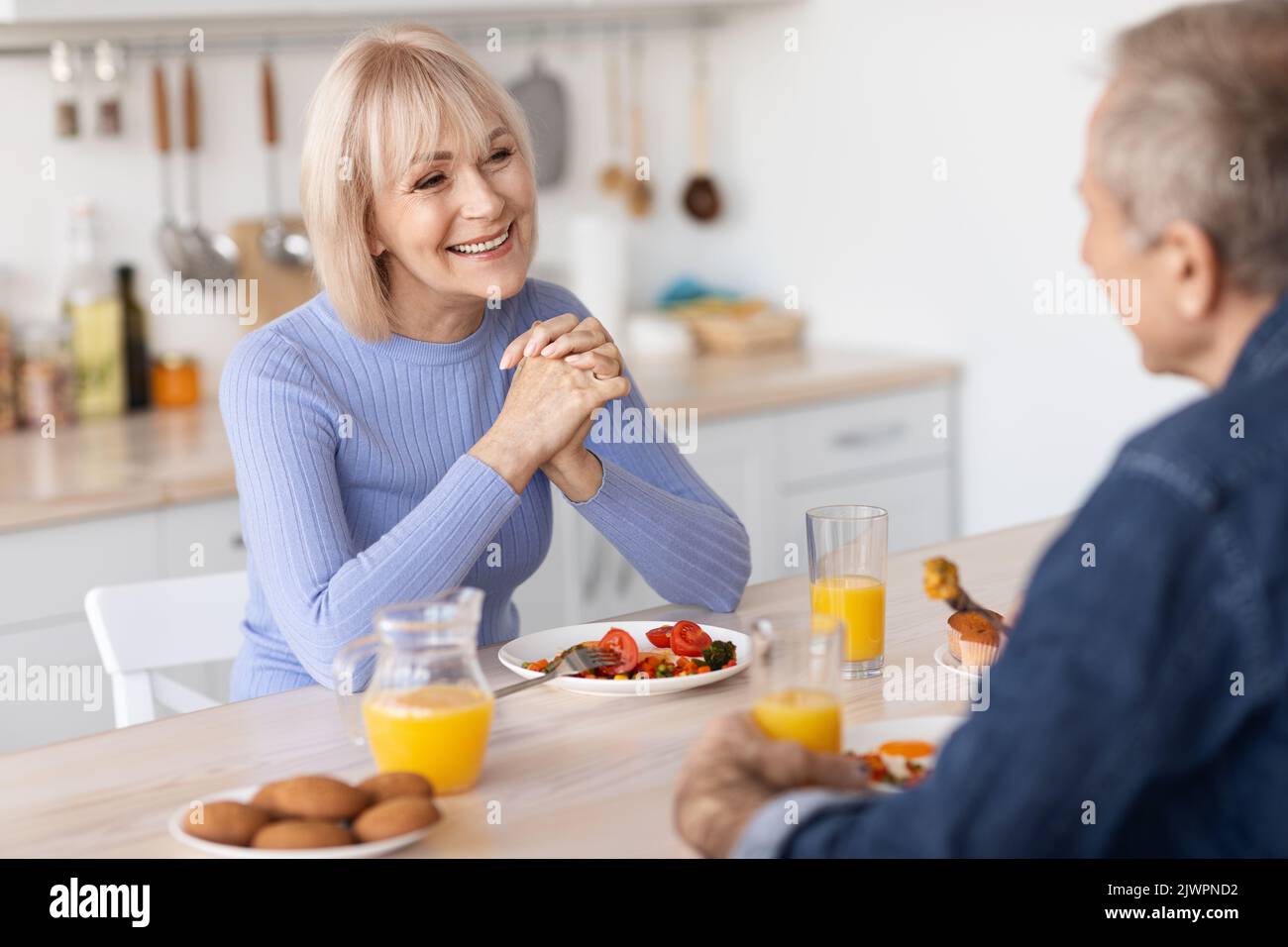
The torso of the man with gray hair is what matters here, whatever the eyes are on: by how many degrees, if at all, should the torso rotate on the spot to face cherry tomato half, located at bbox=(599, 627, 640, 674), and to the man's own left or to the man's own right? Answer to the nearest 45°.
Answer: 0° — they already face it

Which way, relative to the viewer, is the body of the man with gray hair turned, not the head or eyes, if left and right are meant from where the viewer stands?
facing away from the viewer and to the left of the viewer

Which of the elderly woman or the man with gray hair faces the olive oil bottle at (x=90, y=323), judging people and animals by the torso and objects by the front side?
the man with gray hair

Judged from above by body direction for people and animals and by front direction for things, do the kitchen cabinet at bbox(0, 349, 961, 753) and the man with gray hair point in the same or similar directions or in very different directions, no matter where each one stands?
very different directions

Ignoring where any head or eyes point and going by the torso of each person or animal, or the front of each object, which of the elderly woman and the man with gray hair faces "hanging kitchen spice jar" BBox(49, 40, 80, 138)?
the man with gray hair

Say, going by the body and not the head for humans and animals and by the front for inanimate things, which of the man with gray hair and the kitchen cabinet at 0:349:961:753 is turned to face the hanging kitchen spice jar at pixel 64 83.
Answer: the man with gray hair

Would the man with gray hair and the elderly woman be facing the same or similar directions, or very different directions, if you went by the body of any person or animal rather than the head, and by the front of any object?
very different directions
